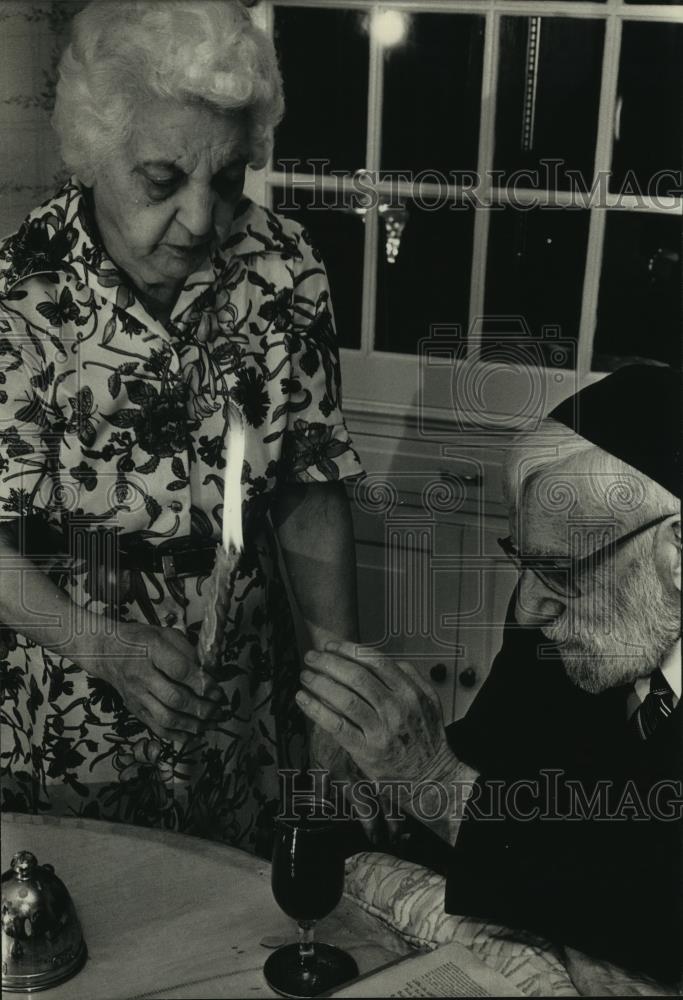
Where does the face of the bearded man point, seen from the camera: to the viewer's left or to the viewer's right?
to the viewer's left

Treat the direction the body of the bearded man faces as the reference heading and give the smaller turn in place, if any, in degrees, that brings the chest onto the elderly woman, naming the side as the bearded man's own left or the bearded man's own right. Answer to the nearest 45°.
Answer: approximately 45° to the bearded man's own right

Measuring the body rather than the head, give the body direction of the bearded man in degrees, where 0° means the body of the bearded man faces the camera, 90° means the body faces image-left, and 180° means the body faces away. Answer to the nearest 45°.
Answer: approximately 45°

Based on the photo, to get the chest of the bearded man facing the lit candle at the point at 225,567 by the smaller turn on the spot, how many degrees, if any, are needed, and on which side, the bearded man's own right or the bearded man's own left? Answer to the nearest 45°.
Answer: approximately 45° to the bearded man's own right

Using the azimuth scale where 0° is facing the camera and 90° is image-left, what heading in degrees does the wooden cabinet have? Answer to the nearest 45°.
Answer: approximately 0°

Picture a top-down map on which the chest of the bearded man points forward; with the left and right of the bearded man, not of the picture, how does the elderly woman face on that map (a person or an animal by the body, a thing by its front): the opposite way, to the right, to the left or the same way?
to the left

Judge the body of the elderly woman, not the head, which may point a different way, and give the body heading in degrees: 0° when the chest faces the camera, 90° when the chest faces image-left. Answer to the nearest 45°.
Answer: approximately 315°
